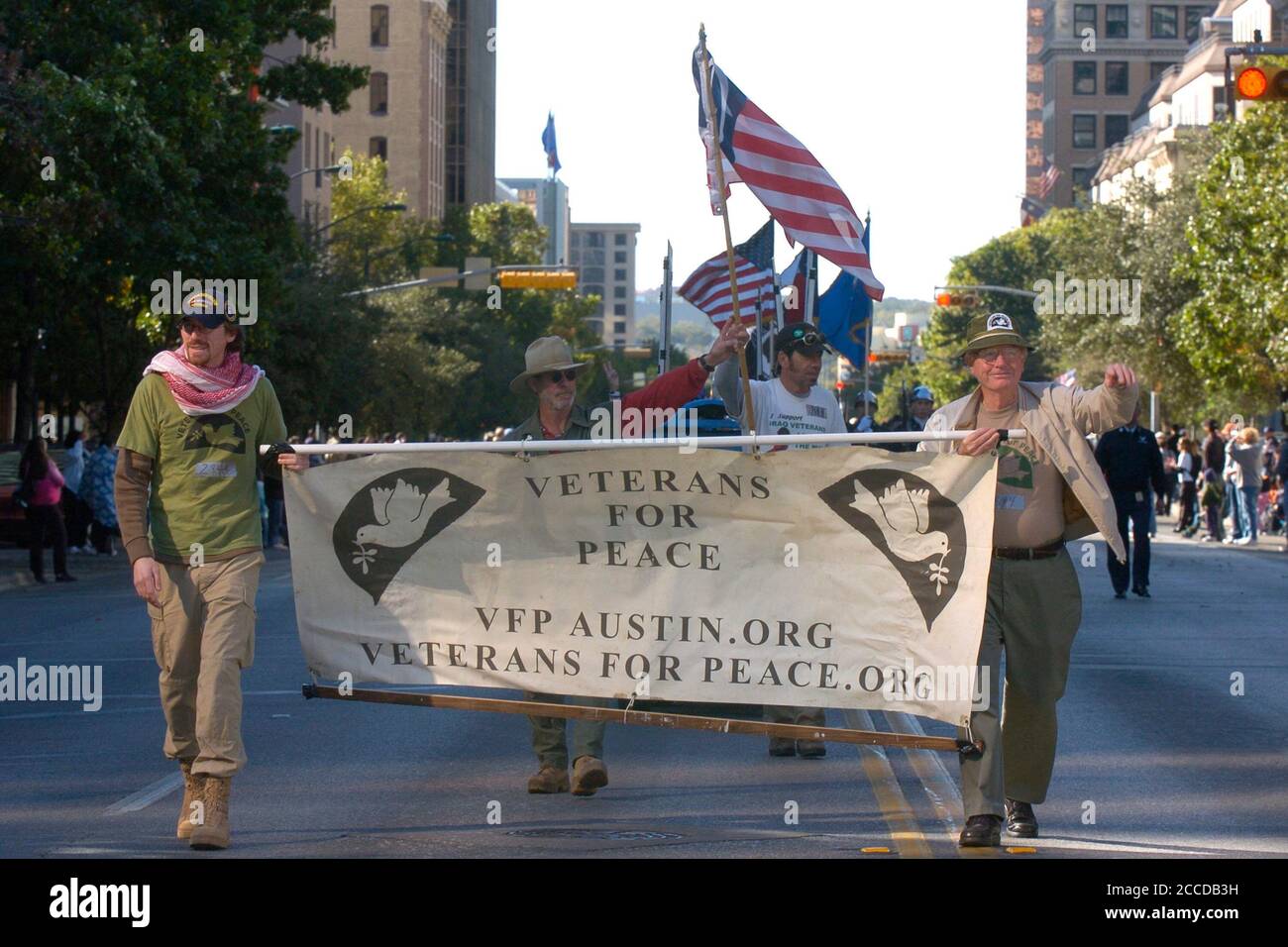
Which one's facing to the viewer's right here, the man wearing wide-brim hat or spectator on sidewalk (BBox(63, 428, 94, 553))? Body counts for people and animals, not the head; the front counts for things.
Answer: the spectator on sidewalk

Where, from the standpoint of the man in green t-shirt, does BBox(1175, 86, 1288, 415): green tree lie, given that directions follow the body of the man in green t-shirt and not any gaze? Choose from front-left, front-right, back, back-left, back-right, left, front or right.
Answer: back-left

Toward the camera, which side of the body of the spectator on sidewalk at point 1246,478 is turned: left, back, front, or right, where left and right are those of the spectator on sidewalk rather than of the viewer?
left

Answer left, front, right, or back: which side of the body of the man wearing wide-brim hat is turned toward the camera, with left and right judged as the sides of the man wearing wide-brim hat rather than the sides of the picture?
front

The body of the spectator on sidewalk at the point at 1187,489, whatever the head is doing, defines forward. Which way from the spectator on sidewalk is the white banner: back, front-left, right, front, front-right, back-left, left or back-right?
left

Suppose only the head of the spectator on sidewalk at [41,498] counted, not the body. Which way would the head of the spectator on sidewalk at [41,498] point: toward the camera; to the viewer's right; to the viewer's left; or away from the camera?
to the viewer's right

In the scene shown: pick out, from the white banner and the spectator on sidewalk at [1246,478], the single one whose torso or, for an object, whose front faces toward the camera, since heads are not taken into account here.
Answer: the white banner

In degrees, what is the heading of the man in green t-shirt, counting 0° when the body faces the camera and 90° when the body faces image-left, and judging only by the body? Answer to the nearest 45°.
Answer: approximately 0°

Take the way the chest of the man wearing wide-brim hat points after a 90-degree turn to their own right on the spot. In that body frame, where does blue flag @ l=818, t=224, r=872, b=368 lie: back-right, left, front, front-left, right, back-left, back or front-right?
right

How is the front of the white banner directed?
toward the camera

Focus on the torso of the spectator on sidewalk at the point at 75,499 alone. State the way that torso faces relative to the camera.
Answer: to the viewer's right

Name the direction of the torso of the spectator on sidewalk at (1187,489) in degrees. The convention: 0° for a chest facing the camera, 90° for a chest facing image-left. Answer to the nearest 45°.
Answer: approximately 90°

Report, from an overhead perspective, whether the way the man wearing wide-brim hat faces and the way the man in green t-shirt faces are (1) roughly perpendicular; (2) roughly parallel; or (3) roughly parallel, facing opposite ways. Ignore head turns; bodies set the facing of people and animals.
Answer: roughly parallel
